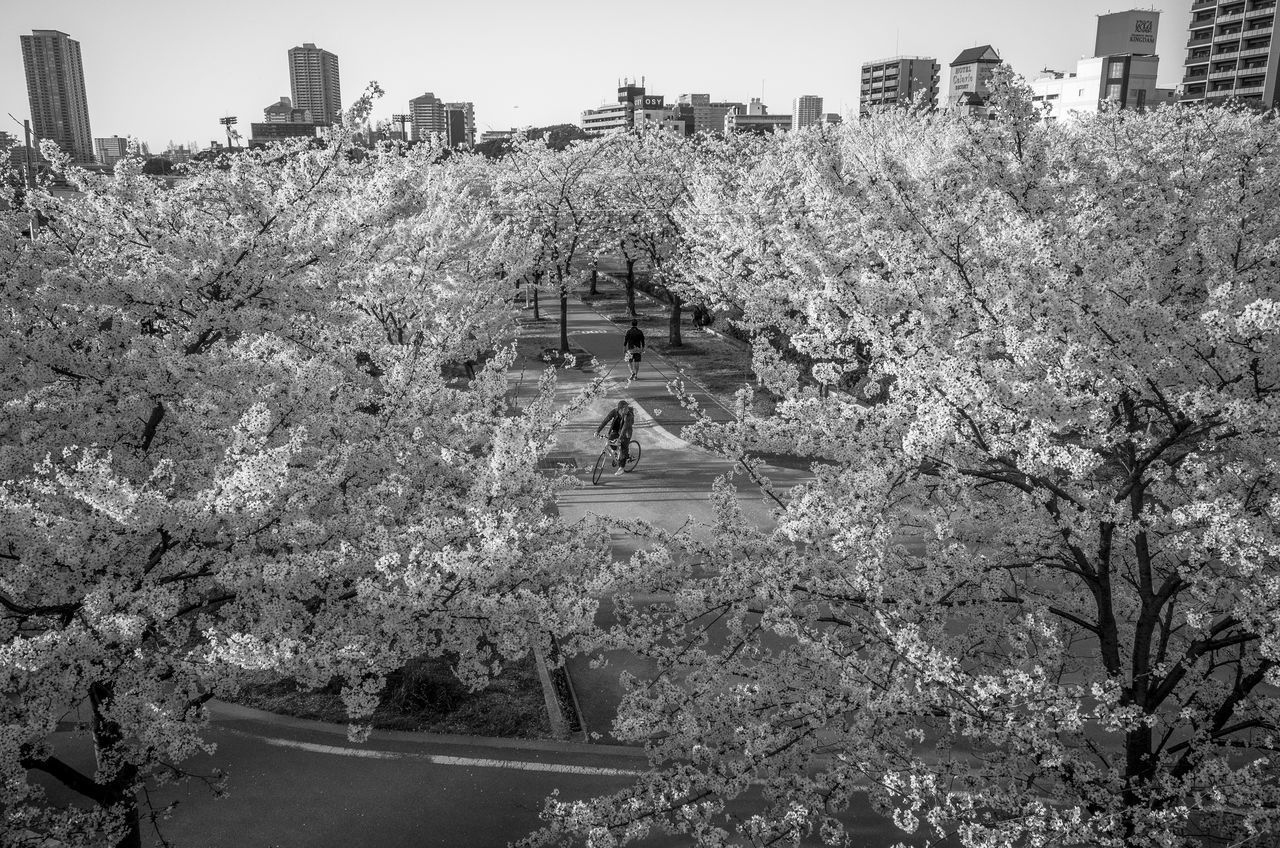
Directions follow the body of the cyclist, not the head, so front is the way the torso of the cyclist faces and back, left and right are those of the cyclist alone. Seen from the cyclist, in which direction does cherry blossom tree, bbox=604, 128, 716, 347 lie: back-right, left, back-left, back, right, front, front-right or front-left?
back-right

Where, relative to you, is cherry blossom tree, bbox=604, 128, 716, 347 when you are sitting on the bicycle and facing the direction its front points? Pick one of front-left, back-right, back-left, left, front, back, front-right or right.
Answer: back-right

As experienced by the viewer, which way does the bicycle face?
facing the viewer and to the left of the viewer

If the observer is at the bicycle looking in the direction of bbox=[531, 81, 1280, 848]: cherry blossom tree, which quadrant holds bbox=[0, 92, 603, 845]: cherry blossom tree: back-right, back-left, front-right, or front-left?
front-right

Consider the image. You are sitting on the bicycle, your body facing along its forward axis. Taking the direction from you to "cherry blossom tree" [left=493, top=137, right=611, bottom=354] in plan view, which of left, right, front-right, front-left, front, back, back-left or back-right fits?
back-right

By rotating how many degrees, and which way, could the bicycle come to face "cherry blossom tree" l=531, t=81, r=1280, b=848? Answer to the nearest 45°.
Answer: approximately 45° to its left
